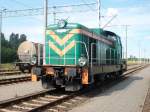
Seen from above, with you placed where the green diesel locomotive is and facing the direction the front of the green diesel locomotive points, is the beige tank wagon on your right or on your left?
on your right
